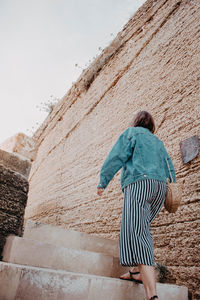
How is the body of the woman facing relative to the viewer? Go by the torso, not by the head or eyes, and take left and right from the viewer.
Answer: facing away from the viewer and to the left of the viewer

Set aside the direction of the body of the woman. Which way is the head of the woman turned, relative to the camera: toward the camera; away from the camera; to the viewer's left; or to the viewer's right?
away from the camera
